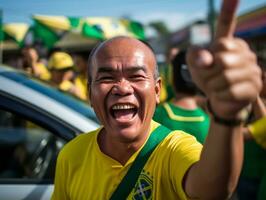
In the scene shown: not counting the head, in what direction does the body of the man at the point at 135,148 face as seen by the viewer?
toward the camera

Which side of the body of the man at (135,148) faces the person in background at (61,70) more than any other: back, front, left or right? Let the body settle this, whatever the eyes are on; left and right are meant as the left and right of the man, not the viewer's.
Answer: back

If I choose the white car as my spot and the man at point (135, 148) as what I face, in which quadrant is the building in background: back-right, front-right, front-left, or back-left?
back-left

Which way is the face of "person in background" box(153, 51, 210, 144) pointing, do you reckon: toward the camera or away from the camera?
away from the camera

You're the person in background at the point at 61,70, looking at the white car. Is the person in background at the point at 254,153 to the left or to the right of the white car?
left

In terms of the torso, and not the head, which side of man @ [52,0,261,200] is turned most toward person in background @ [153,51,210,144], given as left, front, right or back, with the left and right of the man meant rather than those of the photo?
back

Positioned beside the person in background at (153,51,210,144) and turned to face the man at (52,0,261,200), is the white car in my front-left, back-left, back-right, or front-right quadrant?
front-right

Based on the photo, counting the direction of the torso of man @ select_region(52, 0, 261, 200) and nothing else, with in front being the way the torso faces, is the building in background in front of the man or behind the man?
behind

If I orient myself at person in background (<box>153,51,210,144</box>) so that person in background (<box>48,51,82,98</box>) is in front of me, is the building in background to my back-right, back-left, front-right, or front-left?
front-right

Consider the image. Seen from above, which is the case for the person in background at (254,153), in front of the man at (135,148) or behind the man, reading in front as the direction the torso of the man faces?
behind
